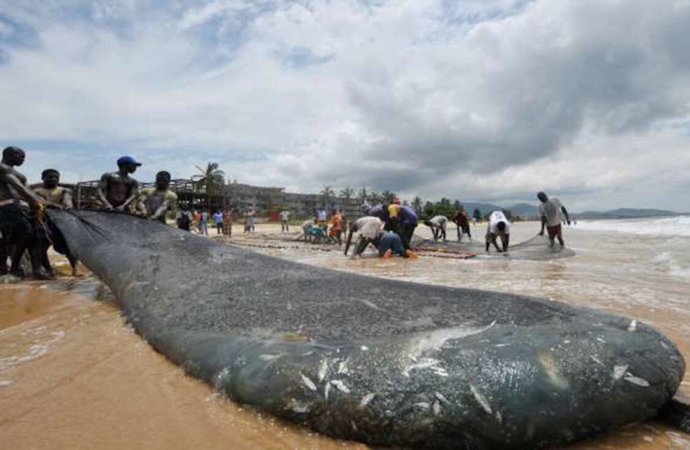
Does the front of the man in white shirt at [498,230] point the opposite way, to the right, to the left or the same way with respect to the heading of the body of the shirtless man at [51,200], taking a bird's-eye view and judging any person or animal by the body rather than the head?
to the right

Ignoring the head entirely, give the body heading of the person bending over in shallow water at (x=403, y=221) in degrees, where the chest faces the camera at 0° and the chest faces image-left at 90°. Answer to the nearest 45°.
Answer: approximately 90°

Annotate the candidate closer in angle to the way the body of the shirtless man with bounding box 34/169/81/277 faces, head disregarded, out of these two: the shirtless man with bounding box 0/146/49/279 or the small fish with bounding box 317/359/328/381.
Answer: the small fish

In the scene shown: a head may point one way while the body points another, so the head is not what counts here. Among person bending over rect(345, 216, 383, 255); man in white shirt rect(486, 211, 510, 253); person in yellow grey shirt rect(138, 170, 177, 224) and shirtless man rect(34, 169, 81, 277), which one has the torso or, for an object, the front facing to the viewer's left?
the person bending over

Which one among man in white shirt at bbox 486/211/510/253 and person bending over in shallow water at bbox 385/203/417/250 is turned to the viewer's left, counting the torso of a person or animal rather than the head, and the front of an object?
the person bending over in shallow water

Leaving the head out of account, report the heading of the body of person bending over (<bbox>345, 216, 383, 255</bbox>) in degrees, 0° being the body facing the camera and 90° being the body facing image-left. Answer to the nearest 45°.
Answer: approximately 90°

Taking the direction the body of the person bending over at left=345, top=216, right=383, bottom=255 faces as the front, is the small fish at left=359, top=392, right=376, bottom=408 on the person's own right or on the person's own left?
on the person's own left

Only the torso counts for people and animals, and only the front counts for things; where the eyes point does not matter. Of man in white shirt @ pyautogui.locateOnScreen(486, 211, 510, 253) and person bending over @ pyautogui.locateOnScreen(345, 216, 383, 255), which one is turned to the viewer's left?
the person bending over

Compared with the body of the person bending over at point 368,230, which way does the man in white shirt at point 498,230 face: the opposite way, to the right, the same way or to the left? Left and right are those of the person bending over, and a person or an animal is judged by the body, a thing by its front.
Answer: to the left

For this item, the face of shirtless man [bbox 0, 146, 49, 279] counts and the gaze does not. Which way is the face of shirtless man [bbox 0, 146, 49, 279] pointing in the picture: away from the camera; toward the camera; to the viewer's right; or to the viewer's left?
to the viewer's right

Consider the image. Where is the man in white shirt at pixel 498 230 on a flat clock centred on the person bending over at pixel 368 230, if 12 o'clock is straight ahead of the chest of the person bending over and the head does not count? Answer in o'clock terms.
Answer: The man in white shirt is roughly at 5 o'clock from the person bending over.
